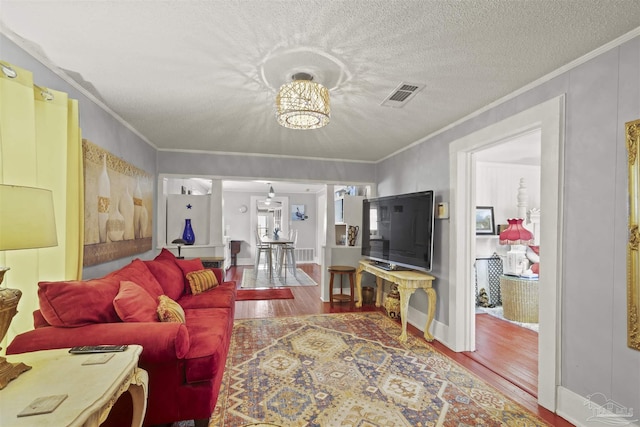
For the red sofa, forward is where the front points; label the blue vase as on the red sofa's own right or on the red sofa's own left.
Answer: on the red sofa's own left

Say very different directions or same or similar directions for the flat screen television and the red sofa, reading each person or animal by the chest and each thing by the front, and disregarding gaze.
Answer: very different directions

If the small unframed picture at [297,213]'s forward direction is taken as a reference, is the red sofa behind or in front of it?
in front

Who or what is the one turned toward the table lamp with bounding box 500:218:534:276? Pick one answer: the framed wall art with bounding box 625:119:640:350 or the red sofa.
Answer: the red sofa

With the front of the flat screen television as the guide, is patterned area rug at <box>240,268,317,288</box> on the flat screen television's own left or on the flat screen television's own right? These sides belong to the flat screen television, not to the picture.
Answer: on the flat screen television's own right

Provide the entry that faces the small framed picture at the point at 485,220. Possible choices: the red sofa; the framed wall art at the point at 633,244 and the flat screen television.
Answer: the red sofa

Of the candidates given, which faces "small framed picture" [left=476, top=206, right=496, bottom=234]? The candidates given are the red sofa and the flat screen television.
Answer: the red sofa

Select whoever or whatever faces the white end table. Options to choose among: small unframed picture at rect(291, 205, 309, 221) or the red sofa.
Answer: the small unframed picture

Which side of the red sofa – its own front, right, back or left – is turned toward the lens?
right

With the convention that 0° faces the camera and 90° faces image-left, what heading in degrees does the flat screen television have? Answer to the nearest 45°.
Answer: approximately 45°

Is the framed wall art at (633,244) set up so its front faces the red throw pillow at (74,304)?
yes
